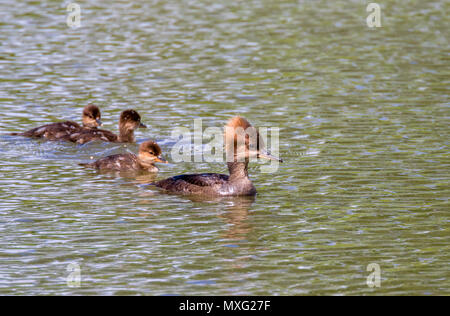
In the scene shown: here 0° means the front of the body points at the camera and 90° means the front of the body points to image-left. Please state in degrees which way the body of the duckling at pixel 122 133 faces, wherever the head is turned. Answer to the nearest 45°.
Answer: approximately 270°

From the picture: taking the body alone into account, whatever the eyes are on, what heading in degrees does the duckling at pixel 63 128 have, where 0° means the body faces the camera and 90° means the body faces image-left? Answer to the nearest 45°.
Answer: approximately 270°

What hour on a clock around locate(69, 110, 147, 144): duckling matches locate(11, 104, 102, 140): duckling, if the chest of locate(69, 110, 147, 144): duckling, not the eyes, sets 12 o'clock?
locate(11, 104, 102, 140): duckling is roughly at 6 o'clock from locate(69, 110, 147, 144): duckling.

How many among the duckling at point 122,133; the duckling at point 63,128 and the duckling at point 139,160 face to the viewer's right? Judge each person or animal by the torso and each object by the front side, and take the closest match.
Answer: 3

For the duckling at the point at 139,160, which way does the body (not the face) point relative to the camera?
to the viewer's right

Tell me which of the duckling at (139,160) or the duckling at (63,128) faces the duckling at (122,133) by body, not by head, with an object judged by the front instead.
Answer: the duckling at (63,128)

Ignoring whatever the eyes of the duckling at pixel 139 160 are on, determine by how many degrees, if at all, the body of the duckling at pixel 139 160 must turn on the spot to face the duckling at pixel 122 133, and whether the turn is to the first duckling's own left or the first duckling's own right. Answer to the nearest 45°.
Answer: approximately 90° to the first duckling's own left

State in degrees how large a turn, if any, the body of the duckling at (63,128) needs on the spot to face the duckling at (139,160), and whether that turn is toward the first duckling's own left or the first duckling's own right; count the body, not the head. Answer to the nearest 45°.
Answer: approximately 45° to the first duckling's own right

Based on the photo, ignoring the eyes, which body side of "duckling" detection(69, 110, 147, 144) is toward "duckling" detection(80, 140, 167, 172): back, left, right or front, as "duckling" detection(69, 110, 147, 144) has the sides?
right
